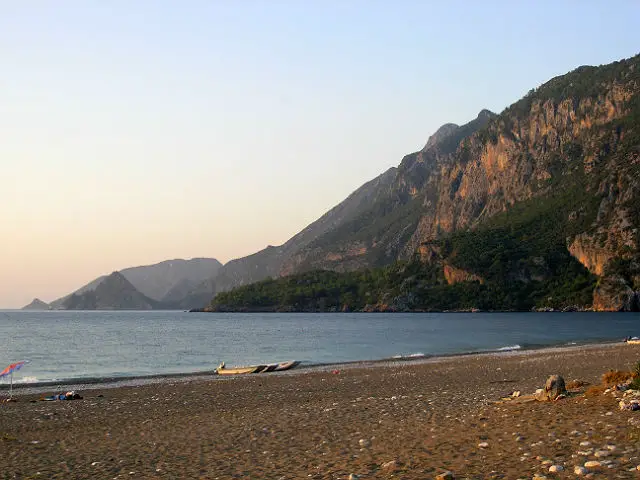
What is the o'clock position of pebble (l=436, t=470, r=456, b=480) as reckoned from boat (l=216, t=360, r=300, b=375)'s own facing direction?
The pebble is roughly at 3 o'clock from the boat.

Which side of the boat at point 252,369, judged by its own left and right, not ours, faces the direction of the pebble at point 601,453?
right

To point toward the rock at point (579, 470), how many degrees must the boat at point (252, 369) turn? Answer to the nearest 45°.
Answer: approximately 90° to its right

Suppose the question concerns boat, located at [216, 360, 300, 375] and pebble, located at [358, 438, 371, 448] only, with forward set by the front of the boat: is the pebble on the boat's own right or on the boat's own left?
on the boat's own right

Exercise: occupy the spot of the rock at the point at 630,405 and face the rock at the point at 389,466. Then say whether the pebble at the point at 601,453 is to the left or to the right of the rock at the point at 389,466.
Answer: left

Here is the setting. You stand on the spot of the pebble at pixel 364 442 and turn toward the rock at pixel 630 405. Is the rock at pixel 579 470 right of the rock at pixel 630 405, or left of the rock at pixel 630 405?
right

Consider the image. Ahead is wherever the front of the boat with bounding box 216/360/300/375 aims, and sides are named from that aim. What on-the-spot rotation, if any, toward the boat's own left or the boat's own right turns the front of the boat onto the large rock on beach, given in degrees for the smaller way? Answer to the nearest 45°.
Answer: approximately 90° to the boat's own right

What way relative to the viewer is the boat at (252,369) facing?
to the viewer's right

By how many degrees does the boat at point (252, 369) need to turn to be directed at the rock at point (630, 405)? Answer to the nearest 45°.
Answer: approximately 90° to its right

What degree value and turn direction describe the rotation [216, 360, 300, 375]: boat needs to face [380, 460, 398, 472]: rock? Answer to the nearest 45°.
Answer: approximately 90° to its right
